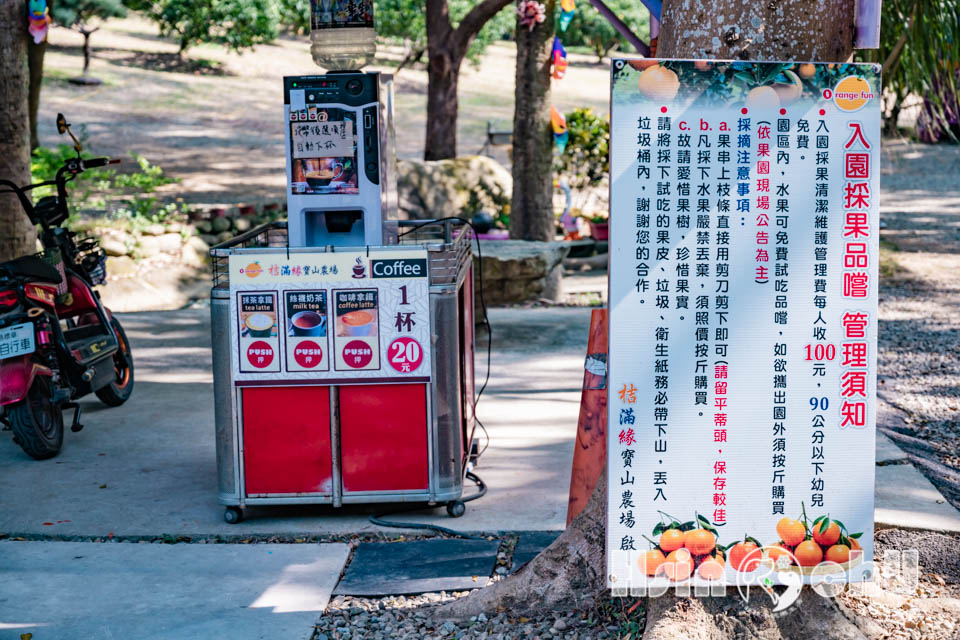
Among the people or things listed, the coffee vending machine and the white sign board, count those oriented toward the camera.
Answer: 2

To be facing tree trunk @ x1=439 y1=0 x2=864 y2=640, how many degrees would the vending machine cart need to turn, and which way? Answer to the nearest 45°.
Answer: approximately 45° to its left

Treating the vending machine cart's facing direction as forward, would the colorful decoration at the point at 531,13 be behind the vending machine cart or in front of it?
behind

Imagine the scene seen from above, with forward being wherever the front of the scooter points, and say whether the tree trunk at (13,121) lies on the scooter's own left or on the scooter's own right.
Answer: on the scooter's own left

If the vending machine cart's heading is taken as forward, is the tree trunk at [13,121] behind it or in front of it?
behind

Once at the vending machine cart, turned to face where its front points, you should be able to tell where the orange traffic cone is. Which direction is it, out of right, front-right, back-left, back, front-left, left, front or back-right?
front-left

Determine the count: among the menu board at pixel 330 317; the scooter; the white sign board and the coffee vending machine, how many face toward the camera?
3

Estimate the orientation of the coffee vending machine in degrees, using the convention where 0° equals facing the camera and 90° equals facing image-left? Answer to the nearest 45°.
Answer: approximately 0°

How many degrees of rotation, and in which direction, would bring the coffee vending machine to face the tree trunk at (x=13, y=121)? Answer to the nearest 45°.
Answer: approximately 135° to its right
